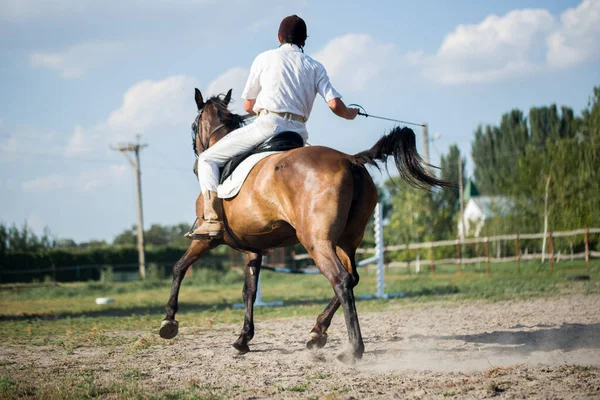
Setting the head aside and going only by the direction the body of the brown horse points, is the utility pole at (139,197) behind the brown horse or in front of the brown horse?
in front

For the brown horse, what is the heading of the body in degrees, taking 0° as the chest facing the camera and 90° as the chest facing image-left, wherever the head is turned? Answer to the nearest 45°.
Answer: approximately 135°
